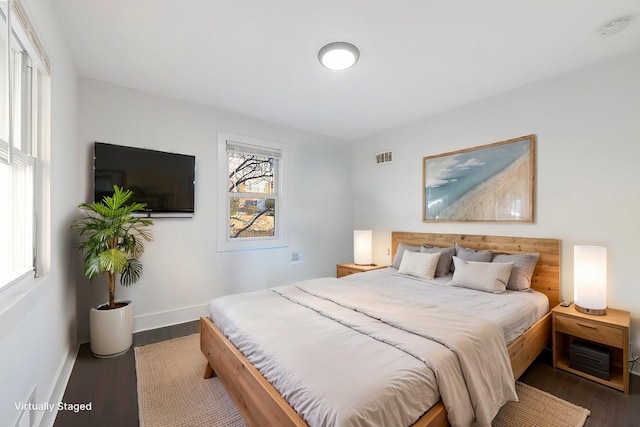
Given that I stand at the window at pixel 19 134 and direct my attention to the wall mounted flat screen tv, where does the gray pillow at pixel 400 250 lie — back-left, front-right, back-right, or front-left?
front-right

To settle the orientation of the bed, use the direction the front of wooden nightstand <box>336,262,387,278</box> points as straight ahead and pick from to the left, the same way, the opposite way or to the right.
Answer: the same way

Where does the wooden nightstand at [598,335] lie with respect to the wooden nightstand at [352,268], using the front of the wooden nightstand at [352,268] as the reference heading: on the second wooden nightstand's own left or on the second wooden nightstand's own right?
on the second wooden nightstand's own left

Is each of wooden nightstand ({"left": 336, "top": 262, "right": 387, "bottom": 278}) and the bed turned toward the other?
no

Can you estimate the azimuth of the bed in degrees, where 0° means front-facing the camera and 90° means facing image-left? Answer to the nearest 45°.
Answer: approximately 45°

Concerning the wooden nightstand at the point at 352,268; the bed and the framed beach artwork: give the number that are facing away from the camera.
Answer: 0

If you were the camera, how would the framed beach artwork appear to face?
facing the viewer and to the left of the viewer

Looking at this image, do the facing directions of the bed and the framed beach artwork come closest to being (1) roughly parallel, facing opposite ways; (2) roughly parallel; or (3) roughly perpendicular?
roughly parallel

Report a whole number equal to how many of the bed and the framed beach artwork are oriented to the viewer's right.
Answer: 0

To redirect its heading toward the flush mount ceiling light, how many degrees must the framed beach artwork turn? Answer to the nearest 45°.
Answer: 0° — it already faces it

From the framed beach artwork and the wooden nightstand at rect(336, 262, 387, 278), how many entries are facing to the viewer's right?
0

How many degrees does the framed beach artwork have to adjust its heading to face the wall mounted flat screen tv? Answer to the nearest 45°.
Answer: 0° — it already faces it

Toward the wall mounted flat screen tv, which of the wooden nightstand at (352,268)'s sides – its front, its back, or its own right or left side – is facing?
front

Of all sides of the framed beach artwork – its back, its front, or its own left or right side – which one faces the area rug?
front

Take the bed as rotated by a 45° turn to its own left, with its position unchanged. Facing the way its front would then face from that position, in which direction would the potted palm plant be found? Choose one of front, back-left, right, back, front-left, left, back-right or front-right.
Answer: right
